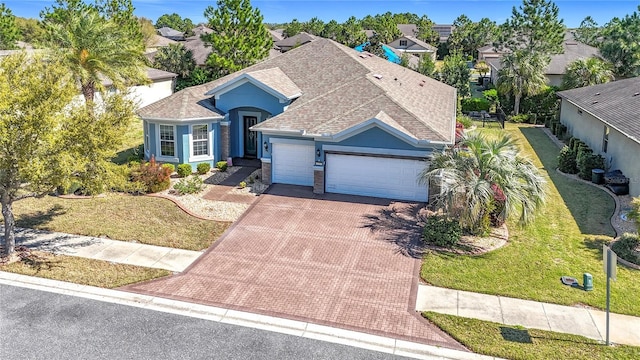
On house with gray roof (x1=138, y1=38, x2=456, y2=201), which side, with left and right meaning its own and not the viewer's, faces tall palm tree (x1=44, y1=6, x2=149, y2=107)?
right

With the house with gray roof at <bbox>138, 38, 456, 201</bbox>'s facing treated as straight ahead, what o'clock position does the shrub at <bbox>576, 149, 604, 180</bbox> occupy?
The shrub is roughly at 9 o'clock from the house with gray roof.

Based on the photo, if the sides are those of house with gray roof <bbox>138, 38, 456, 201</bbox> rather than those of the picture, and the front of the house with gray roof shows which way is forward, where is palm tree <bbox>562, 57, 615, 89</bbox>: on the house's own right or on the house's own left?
on the house's own left

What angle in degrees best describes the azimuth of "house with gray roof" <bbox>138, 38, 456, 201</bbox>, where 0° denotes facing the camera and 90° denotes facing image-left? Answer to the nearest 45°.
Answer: approximately 0°

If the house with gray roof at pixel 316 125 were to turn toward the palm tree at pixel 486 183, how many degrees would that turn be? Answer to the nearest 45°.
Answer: approximately 45° to its left

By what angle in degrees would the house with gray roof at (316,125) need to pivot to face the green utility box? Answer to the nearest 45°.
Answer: approximately 45° to its left

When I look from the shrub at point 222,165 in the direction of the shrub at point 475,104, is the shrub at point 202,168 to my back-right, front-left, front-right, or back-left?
back-left

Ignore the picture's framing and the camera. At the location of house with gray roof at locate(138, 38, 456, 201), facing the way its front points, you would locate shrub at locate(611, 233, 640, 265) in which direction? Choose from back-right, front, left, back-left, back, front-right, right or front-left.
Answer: front-left

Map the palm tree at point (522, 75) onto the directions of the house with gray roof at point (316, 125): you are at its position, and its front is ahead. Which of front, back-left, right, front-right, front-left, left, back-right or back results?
back-left

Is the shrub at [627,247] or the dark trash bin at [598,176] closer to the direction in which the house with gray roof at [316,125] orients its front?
the shrub

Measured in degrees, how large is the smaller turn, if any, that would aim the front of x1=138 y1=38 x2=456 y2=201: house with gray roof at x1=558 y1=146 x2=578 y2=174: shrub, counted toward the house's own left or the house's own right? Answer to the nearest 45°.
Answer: approximately 90° to the house's own left

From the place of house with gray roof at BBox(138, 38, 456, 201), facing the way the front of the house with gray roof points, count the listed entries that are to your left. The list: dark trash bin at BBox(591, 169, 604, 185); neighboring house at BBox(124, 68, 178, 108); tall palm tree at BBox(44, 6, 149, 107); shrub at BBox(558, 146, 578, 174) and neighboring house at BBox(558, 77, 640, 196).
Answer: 3

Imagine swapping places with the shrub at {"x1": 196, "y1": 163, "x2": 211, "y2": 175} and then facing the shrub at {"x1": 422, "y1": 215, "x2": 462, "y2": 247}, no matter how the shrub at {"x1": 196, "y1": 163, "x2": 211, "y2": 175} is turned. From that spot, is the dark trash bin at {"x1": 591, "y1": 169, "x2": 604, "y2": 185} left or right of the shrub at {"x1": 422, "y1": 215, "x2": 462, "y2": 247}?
left
